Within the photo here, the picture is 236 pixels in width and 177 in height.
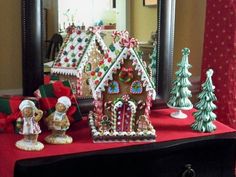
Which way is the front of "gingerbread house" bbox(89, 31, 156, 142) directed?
toward the camera
